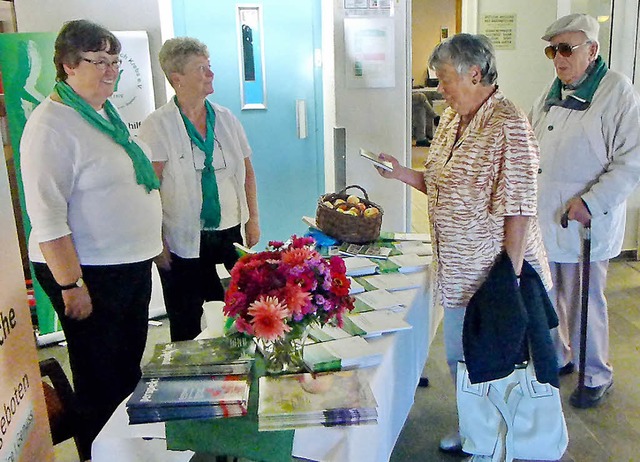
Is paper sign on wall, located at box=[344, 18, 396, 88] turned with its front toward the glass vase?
yes

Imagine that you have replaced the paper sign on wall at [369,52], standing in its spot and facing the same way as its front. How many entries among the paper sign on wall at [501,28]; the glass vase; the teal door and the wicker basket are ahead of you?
2

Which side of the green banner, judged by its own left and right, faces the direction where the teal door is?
left

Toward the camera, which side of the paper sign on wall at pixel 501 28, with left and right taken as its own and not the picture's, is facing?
front

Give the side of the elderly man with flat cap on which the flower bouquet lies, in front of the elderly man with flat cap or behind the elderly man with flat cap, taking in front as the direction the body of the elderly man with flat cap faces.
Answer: in front

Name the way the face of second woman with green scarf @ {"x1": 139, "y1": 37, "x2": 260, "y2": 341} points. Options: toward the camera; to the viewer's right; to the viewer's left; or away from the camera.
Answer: to the viewer's right

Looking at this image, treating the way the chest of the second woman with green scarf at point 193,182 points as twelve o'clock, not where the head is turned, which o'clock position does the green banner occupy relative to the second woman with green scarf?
The green banner is roughly at 6 o'clock from the second woman with green scarf.

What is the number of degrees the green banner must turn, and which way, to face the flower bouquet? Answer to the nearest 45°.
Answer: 0° — it already faces it

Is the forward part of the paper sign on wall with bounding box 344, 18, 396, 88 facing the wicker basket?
yes

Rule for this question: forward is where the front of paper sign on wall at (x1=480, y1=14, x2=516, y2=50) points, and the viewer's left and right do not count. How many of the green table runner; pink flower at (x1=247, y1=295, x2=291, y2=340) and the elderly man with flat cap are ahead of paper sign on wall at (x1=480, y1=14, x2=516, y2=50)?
3

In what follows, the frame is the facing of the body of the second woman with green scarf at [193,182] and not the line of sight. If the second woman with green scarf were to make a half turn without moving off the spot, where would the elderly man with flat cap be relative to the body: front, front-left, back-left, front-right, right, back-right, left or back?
back-right

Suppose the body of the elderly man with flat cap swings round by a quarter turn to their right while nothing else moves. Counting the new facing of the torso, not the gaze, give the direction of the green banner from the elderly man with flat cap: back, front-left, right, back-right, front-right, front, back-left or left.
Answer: front-left

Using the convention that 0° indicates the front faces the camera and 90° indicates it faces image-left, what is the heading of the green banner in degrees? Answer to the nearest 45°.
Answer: approximately 0°

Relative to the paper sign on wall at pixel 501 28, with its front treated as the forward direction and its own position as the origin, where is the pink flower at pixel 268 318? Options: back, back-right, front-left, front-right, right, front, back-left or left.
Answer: front

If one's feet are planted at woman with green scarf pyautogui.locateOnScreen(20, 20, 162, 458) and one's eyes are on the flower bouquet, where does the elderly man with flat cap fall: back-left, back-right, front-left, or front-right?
front-left

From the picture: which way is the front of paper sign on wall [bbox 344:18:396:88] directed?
toward the camera

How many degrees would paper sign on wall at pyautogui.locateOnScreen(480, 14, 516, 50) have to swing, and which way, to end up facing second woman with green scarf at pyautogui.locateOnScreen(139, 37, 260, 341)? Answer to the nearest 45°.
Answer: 0° — it already faces them

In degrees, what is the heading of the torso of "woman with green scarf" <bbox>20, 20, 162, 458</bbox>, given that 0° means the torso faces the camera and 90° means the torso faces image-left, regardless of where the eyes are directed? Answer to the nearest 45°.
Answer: approximately 315°

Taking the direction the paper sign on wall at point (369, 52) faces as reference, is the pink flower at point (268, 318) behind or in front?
in front

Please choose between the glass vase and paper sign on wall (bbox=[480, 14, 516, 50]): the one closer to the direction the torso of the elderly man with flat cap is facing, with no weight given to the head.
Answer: the glass vase

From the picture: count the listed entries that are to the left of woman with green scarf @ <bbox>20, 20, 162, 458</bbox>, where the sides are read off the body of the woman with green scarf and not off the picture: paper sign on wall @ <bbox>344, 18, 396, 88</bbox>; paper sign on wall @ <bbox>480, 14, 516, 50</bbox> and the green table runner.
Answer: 2
